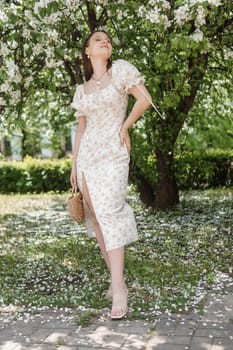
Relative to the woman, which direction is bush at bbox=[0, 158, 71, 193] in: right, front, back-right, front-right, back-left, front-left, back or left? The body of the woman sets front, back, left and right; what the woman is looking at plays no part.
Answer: back

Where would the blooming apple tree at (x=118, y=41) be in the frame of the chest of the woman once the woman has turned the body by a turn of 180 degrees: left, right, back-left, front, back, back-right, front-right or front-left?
front

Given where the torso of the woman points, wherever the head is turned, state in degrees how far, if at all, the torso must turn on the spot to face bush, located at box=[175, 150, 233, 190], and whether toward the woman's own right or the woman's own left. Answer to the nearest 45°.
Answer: approximately 180°

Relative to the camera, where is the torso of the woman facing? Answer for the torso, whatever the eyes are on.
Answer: toward the camera

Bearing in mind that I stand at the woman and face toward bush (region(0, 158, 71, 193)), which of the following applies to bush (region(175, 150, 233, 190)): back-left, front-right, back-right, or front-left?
front-right
